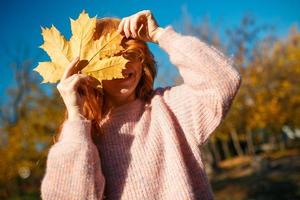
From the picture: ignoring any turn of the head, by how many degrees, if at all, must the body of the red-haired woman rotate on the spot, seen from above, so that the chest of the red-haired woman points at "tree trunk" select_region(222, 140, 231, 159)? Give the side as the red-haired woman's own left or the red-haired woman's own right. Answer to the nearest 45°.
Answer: approximately 180°

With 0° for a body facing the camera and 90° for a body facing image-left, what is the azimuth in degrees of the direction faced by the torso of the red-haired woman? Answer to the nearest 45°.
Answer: approximately 0°
